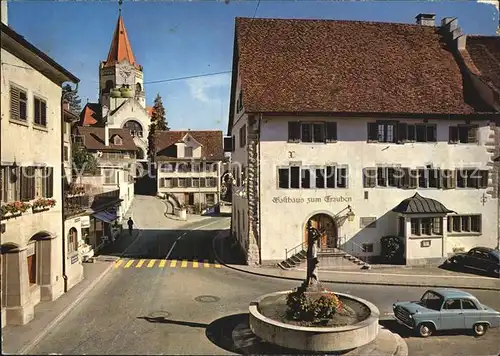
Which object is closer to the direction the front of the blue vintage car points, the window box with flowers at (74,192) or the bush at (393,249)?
the window box with flowers

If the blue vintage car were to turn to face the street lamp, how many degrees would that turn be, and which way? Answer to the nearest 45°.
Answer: approximately 90° to its right

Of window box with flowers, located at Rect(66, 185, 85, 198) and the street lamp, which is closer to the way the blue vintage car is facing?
the window box with flowers

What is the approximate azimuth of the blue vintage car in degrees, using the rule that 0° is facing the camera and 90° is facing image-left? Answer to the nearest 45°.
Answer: approximately 45°

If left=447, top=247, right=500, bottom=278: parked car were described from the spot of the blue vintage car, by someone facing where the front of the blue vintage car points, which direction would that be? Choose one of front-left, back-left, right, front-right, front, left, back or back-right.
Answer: back-right

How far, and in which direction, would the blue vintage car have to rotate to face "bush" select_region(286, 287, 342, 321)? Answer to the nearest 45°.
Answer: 0° — it already faces it

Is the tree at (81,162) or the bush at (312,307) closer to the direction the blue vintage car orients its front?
the bush

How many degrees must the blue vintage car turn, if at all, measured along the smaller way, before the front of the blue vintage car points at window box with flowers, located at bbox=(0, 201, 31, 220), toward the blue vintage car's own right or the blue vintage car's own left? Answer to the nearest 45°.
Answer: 0° — it already faces it

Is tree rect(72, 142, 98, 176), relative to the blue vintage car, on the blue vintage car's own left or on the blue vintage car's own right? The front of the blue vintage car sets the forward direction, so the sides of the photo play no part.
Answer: on the blue vintage car's own right
